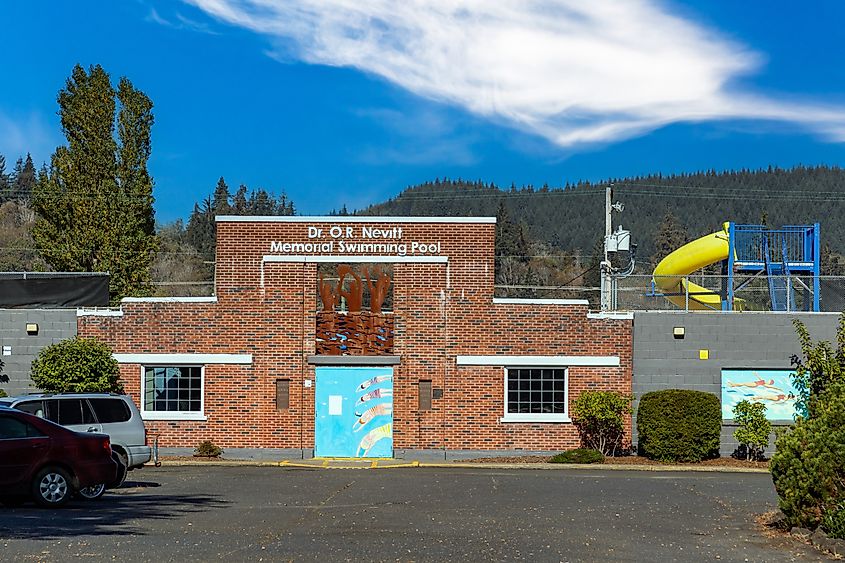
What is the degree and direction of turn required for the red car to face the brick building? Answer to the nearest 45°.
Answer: approximately 135° to its right

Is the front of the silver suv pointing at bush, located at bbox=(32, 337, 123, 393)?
no

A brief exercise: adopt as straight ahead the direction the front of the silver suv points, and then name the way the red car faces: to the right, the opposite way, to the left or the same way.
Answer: the same way

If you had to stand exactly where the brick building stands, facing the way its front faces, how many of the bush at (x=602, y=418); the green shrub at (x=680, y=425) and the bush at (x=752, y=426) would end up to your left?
3

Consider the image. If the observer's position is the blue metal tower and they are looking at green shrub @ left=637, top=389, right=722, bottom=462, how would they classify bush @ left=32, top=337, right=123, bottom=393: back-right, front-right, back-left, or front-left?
front-right

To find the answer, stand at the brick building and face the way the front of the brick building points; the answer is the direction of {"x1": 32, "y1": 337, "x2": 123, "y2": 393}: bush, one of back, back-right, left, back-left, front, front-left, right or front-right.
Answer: right

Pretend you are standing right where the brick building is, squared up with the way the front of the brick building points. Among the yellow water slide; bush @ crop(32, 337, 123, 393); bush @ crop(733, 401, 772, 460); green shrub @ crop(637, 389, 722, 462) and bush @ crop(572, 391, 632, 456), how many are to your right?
1

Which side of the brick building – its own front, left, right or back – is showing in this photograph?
front

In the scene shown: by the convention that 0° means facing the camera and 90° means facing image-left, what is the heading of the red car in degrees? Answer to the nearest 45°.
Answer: approximately 90°

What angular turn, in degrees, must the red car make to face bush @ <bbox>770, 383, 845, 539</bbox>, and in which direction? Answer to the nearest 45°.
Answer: approximately 135° to its left

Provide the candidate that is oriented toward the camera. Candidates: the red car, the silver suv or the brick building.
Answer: the brick building

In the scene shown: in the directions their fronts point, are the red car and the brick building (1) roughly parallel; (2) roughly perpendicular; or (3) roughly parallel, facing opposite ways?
roughly perpendicular

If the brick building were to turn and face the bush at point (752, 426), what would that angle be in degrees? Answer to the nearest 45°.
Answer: approximately 90° to its left

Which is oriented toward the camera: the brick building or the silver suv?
the brick building
